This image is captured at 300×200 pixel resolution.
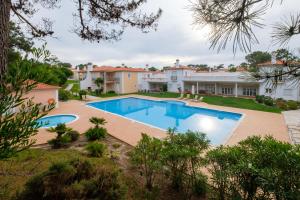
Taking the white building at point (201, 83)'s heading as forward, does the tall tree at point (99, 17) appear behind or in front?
in front

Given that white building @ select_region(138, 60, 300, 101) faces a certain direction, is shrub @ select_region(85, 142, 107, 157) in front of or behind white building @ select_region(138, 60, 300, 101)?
in front

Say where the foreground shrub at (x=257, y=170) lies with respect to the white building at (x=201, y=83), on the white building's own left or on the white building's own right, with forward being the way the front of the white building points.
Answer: on the white building's own left

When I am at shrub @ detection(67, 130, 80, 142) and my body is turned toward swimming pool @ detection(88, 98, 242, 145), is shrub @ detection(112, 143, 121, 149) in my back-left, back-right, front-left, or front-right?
front-right

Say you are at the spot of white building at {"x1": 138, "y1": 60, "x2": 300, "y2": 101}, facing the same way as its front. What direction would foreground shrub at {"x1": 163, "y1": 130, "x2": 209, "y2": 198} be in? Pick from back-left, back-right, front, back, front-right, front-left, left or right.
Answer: front-left

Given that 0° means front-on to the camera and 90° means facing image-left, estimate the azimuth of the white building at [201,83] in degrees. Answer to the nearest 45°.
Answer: approximately 45°
